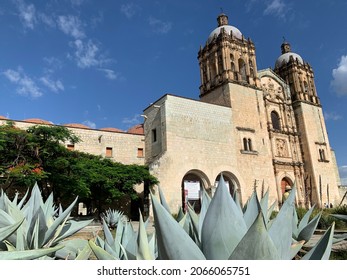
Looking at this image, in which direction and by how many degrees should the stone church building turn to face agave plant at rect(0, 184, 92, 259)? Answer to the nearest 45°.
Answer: approximately 45° to its right

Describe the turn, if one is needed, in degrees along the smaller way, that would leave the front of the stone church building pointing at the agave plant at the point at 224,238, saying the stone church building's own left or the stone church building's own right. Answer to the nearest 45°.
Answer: approximately 45° to the stone church building's own right

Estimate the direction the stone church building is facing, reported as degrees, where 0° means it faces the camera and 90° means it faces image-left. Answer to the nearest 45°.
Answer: approximately 315°

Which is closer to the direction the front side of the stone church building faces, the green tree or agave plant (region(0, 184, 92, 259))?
the agave plant

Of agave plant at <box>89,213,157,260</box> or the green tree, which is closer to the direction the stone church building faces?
the agave plant

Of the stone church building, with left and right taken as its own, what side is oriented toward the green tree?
right

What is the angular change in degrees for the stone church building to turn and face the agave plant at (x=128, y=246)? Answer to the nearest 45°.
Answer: approximately 45° to its right

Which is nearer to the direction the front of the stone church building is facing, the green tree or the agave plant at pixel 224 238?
the agave plant
